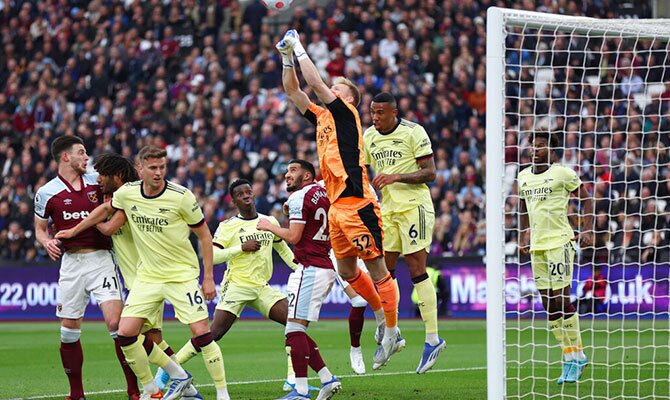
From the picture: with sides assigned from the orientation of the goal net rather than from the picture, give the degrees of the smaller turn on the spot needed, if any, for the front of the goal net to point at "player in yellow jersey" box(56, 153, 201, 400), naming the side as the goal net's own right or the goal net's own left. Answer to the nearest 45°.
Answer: approximately 45° to the goal net's own left

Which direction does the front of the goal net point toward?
to the viewer's left

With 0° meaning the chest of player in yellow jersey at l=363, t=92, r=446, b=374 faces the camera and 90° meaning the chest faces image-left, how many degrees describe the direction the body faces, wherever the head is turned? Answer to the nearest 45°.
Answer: approximately 45°

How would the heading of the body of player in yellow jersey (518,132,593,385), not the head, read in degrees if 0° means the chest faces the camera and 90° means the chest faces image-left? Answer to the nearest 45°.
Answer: approximately 45°

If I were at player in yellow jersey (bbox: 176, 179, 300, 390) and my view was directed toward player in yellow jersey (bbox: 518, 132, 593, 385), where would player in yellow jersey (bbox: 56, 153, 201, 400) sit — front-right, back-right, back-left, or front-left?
back-right

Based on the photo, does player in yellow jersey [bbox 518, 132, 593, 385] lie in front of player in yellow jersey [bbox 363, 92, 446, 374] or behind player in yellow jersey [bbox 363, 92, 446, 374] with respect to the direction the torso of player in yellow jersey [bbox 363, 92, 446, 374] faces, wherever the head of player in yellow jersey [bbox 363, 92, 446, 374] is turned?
behind
